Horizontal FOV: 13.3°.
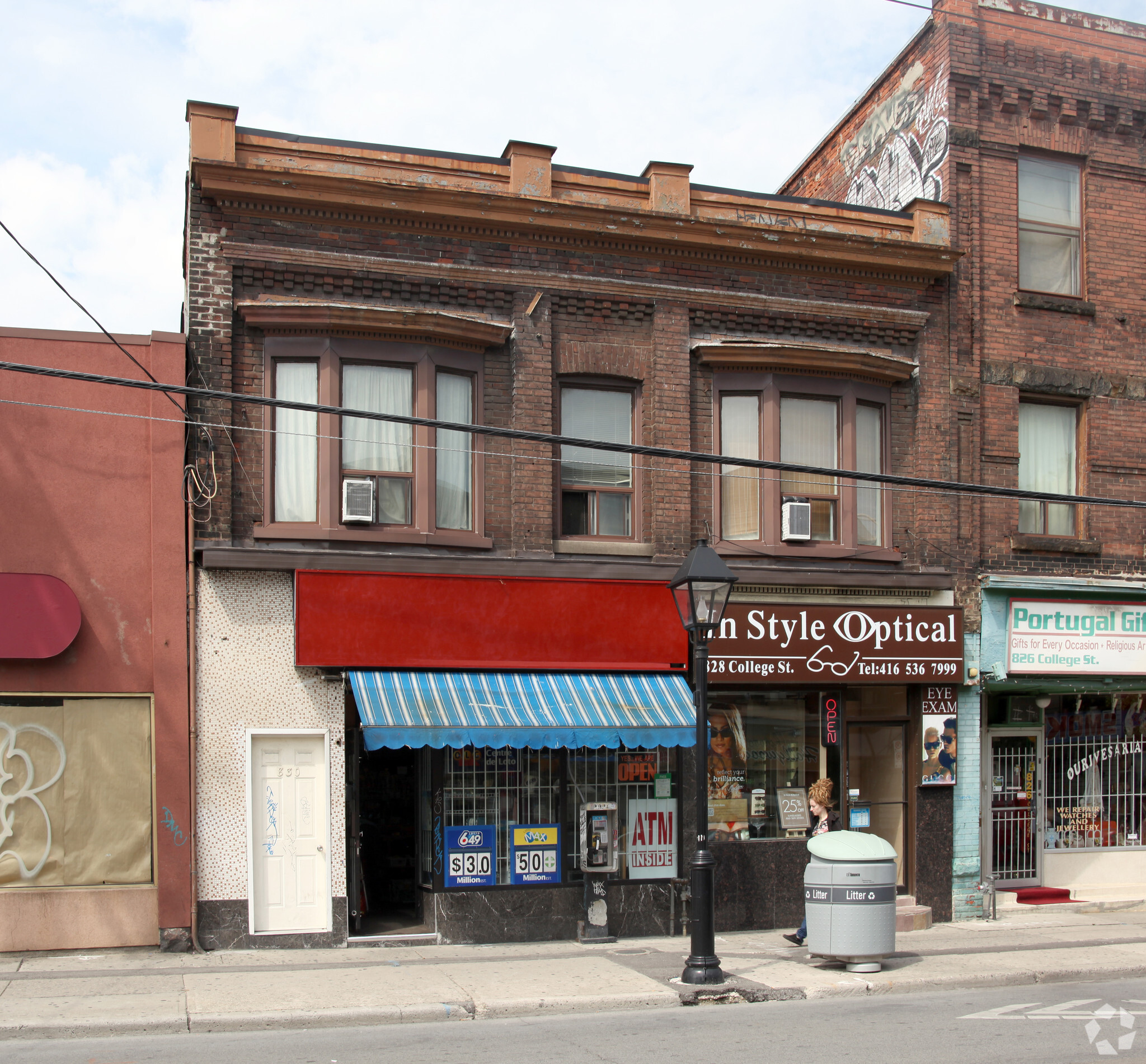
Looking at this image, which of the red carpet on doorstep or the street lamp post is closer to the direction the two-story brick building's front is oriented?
the street lamp post

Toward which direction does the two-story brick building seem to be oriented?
toward the camera

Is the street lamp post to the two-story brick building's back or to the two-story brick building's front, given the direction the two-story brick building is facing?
to the front

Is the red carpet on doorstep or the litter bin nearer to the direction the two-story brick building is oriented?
the litter bin

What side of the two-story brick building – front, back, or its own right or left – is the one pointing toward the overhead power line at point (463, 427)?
front
